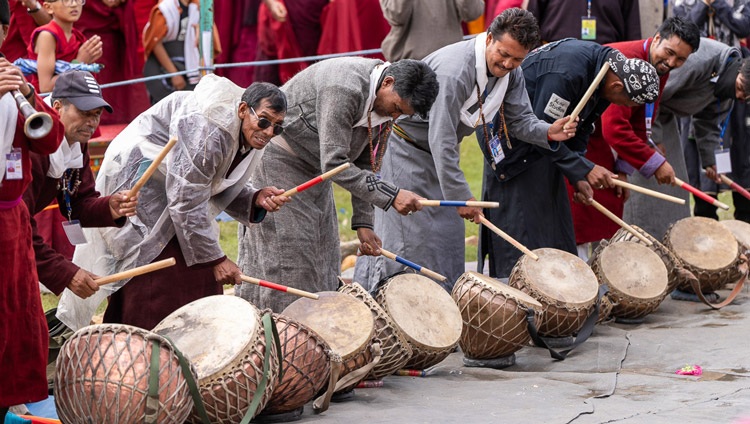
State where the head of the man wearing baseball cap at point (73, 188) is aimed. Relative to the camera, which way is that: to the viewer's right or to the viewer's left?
to the viewer's right

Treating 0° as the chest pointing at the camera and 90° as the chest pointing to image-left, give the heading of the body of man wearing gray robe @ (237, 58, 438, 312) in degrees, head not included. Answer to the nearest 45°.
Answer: approximately 270°

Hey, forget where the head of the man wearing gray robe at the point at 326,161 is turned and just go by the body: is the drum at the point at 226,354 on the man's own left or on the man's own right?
on the man's own right

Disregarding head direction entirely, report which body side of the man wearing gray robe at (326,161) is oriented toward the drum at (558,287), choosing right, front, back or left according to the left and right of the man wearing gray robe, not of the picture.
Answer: front

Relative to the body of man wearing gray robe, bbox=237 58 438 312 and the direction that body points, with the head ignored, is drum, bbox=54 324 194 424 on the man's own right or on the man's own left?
on the man's own right
